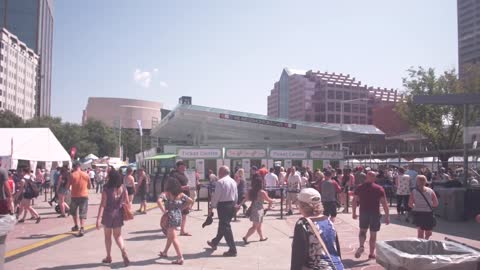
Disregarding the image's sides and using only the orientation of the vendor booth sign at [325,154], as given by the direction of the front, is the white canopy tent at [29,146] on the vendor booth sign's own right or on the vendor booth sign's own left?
on the vendor booth sign's own right

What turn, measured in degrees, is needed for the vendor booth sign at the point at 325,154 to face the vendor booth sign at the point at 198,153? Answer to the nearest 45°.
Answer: approximately 45° to its right

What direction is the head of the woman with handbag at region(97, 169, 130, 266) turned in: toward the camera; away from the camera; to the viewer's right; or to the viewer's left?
away from the camera

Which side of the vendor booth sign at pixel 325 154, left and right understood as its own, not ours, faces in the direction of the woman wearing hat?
front

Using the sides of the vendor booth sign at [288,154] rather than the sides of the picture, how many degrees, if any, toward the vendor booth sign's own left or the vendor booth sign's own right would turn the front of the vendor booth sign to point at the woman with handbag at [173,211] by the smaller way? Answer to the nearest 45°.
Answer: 0° — it already faces them

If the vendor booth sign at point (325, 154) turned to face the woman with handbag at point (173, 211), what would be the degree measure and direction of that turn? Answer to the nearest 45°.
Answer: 0° — it already faces them
